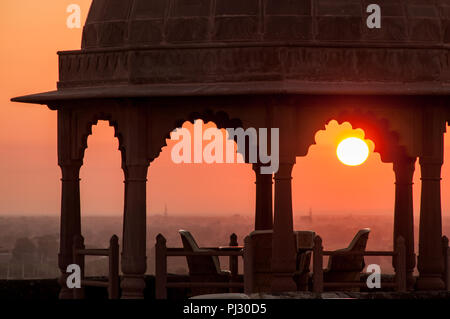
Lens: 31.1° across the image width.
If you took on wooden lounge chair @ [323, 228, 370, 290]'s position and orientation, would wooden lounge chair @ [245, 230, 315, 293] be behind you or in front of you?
in front

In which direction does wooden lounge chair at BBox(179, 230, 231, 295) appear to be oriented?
to the viewer's right

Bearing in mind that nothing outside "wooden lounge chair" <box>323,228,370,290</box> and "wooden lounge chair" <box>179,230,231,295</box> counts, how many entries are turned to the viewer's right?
1

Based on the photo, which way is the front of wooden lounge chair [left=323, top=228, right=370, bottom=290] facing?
to the viewer's left

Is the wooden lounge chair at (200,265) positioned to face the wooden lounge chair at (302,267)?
yes

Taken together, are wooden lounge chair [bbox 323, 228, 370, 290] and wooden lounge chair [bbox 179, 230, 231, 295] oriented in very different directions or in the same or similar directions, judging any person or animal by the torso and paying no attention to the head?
very different directions

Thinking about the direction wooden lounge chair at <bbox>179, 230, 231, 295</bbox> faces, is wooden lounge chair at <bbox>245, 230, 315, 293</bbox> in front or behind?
in front
